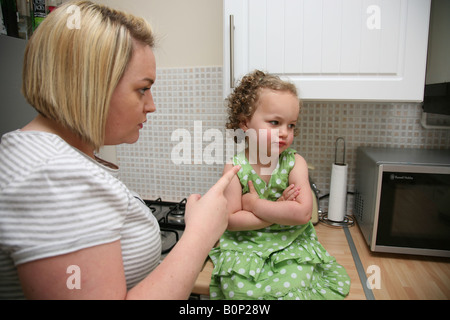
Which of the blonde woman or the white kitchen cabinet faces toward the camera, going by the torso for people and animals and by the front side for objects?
the white kitchen cabinet

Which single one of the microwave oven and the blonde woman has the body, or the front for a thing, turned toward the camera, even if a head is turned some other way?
the microwave oven

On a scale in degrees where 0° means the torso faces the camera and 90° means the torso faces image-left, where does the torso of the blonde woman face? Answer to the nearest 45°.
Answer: approximately 270°

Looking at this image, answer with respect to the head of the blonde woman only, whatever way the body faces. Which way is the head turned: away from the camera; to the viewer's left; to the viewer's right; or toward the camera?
to the viewer's right

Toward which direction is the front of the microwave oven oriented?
toward the camera

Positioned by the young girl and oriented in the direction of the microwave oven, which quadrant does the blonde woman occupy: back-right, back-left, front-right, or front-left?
back-right

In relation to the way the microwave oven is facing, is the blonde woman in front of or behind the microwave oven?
in front

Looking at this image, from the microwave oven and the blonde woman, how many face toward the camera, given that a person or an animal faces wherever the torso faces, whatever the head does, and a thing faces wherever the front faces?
1

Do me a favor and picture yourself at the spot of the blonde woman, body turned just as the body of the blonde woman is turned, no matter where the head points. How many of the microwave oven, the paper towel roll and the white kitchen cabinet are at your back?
0

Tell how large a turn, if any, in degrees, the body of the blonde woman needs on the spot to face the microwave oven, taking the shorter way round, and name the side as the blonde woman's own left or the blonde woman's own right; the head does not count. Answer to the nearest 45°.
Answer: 0° — they already face it

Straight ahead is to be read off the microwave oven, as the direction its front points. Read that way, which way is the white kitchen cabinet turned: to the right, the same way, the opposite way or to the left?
the same way

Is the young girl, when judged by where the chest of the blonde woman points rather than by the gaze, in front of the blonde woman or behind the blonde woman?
in front

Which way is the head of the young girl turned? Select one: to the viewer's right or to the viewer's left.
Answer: to the viewer's right

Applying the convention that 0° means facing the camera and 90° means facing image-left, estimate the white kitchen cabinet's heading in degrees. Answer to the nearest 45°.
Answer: approximately 0°
